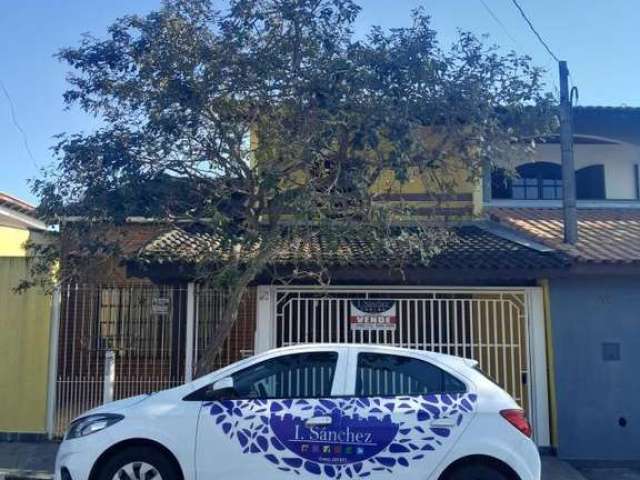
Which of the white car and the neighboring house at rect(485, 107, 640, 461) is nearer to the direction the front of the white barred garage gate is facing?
the white car

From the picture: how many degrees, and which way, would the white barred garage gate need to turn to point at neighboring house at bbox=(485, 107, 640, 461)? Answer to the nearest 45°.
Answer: approximately 90° to its left

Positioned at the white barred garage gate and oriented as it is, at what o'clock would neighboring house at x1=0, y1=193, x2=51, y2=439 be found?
The neighboring house is roughly at 3 o'clock from the white barred garage gate.

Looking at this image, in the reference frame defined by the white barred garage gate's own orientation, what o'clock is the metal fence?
The metal fence is roughly at 3 o'clock from the white barred garage gate.

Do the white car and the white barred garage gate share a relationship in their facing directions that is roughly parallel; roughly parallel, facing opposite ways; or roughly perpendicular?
roughly perpendicular

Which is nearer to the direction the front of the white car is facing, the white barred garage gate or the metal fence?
the metal fence

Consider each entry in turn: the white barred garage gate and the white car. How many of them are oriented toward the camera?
1

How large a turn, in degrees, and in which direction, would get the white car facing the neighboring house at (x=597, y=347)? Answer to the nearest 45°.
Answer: approximately 135° to its right

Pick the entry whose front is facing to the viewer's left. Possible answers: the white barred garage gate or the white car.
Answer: the white car

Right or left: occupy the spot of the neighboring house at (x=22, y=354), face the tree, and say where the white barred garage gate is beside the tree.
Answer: left

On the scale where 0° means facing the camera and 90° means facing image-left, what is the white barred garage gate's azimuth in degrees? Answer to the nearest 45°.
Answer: approximately 0°

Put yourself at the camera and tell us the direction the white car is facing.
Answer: facing to the left of the viewer
